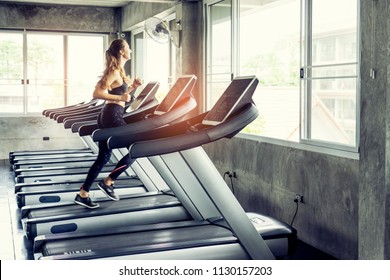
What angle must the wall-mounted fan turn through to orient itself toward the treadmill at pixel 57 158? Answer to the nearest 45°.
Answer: approximately 90° to its right

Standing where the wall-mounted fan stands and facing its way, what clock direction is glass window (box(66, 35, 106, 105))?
The glass window is roughly at 4 o'clock from the wall-mounted fan.

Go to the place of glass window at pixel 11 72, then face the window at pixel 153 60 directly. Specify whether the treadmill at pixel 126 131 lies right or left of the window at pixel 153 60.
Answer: right

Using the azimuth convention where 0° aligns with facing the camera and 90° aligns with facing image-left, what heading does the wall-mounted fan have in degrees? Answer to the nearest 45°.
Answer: approximately 45°

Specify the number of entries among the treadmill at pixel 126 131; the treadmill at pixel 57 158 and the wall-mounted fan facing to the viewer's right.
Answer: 2

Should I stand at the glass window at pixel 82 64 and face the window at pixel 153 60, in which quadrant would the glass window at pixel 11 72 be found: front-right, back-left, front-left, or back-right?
back-right

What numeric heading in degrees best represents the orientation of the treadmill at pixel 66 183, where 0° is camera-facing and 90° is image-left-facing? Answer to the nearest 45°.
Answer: approximately 270°

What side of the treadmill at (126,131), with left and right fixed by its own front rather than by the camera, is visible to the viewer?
right
